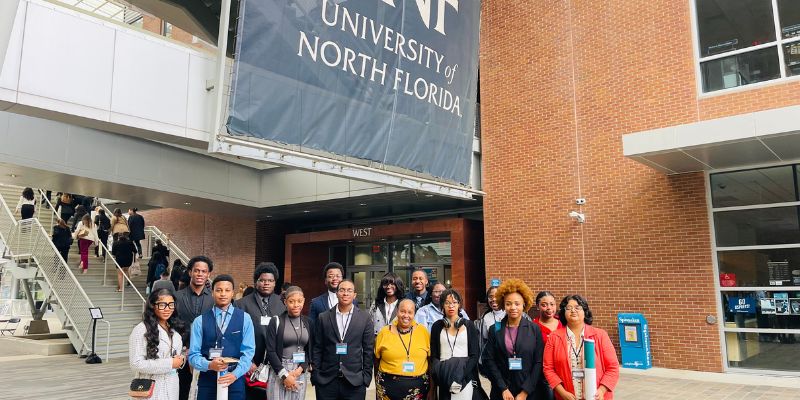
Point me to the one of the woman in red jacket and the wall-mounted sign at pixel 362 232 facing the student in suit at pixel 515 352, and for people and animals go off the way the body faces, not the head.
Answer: the wall-mounted sign

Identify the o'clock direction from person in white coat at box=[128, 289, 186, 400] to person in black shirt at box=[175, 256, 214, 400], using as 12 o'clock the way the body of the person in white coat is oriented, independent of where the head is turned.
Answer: The person in black shirt is roughly at 8 o'clock from the person in white coat.

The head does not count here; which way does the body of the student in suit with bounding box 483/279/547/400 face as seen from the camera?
toward the camera

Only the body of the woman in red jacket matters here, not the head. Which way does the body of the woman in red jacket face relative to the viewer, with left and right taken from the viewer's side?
facing the viewer

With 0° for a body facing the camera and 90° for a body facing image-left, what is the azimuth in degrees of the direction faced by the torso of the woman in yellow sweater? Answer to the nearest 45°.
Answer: approximately 0°

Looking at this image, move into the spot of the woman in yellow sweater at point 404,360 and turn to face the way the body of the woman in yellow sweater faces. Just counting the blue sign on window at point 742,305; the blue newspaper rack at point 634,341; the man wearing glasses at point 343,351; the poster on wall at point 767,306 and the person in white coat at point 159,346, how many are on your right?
2

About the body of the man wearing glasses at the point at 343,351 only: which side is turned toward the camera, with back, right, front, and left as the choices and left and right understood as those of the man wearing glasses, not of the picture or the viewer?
front

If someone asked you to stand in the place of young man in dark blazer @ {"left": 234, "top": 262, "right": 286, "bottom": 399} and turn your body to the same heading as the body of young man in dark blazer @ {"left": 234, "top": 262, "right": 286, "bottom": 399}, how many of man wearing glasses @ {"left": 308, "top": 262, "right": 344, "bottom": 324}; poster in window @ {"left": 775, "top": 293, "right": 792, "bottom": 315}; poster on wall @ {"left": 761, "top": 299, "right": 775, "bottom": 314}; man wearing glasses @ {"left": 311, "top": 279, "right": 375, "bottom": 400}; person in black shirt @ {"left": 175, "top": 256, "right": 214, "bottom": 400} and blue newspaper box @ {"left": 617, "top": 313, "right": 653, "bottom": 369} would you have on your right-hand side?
1

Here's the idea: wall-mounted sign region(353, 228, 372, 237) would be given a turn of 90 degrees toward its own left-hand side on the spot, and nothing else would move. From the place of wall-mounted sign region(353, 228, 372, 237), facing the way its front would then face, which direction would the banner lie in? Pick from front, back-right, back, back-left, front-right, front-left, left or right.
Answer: right

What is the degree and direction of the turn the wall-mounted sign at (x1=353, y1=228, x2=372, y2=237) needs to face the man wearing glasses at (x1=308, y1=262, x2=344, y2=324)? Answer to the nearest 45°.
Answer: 0° — it already faces them

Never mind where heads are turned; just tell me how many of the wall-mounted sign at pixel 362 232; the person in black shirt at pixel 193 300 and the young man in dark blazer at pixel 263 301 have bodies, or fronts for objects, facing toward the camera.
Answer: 3

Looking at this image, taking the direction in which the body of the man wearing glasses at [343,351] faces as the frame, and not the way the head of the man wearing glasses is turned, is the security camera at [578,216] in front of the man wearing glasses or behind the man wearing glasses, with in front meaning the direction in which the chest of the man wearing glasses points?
behind

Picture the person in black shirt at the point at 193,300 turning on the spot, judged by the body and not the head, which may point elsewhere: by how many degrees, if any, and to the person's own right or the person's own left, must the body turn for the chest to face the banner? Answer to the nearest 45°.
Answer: approximately 135° to the person's own left

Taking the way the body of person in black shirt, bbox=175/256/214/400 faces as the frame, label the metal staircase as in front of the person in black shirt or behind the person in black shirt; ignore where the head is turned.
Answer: behind

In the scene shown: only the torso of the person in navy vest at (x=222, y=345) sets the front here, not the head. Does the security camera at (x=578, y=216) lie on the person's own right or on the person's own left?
on the person's own left
